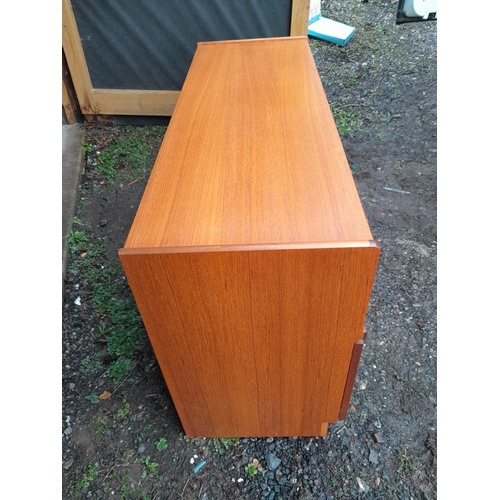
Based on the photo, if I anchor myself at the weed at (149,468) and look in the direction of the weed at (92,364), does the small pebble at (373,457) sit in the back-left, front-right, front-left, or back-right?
back-right

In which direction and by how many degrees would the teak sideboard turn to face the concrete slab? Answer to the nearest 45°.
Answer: approximately 135° to its left

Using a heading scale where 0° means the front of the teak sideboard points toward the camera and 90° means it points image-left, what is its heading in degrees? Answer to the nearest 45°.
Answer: approximately 270°

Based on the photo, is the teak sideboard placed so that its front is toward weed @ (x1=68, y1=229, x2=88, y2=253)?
no

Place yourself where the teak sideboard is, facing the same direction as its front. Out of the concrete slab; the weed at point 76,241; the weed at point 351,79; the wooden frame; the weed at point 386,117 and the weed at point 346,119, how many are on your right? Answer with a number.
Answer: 0

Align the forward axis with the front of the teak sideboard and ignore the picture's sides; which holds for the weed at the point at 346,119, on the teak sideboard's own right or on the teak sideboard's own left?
on the teak sideboard's own left

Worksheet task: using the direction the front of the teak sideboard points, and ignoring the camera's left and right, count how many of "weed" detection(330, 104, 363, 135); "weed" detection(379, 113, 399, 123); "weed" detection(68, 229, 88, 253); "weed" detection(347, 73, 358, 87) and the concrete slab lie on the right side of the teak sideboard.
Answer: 0

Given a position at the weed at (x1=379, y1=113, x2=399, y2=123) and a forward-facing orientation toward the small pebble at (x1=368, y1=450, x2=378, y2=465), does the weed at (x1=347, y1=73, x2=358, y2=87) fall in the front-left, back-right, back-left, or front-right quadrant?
back-right

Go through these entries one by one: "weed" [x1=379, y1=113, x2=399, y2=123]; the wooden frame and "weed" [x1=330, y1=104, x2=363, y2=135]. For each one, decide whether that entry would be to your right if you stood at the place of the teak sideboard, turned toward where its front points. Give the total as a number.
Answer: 0

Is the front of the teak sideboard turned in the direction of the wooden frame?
no
